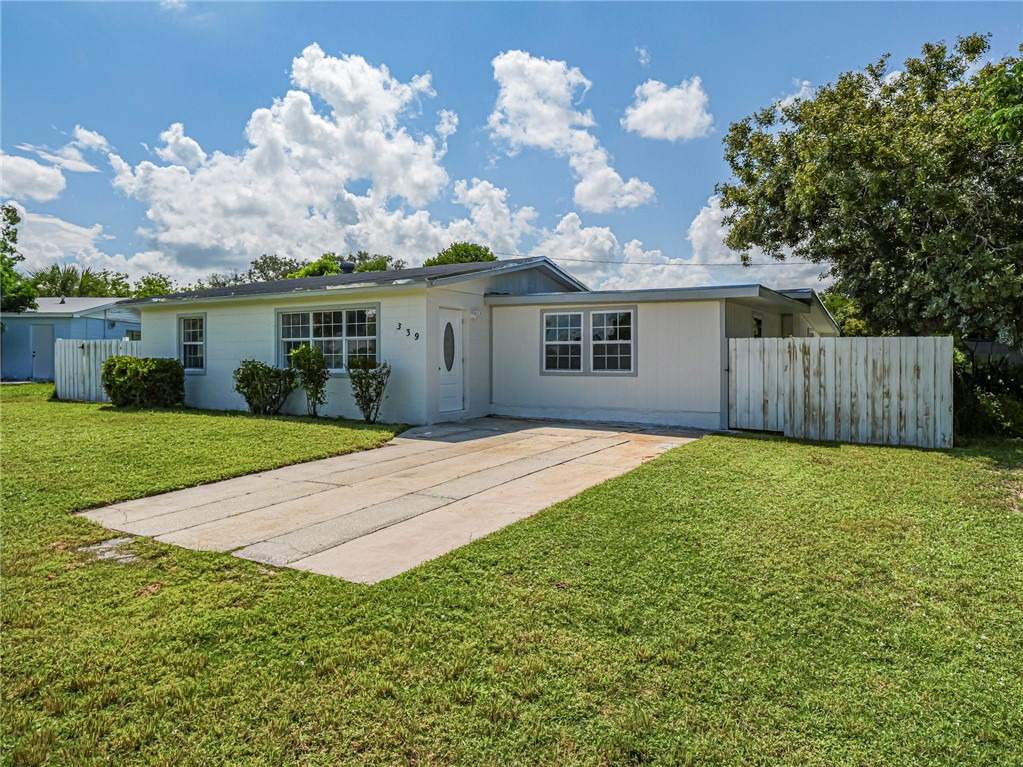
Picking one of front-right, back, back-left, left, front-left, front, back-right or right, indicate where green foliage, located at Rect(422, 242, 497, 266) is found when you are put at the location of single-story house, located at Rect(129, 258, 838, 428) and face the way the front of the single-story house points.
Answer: back-right

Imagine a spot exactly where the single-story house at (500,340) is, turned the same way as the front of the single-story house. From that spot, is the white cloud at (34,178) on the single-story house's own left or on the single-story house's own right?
on the single-story house's own right

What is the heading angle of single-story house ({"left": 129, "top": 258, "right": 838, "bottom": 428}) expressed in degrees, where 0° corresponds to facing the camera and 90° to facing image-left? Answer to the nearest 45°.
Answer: approximately 45°

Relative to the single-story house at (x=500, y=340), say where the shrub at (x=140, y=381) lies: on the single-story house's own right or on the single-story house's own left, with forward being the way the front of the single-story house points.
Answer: on the single-story house's own right

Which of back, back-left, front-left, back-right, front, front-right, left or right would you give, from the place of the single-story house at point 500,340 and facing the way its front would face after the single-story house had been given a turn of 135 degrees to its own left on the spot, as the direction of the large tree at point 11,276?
back-left

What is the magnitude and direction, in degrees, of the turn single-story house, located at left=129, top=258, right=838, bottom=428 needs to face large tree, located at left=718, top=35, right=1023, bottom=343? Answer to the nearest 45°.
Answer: approximately 135° to its left

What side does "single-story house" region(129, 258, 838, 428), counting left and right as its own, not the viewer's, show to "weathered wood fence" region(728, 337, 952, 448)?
left

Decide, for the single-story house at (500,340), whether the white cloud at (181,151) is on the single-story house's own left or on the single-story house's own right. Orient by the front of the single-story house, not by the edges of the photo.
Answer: on the single-story house's own right

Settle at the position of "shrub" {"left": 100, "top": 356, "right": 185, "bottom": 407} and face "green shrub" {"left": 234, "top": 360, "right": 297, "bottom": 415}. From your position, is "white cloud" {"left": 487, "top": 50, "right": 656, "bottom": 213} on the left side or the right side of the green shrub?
left
